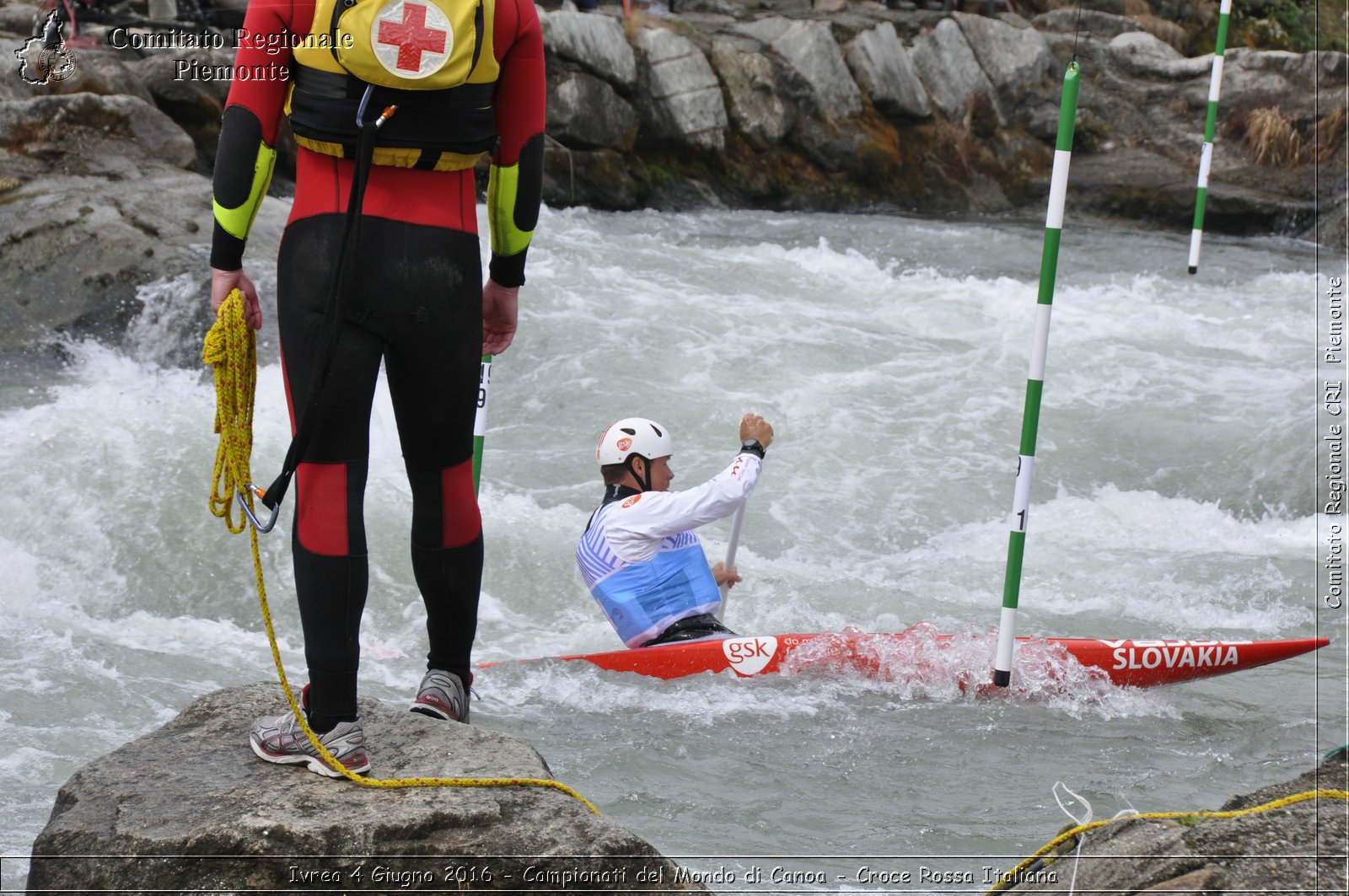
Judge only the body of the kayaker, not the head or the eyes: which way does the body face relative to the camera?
to the viewer's right

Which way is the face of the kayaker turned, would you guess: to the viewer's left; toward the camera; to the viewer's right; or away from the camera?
to the viewer's right

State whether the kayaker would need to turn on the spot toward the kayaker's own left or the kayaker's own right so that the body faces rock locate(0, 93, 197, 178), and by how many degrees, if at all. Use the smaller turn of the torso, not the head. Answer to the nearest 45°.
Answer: approximately 135° to the kayaker's own left

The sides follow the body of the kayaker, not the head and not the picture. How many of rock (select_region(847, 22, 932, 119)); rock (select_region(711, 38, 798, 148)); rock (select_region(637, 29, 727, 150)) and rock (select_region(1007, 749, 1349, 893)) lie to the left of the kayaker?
3

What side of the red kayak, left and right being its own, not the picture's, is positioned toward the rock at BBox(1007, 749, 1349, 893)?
right

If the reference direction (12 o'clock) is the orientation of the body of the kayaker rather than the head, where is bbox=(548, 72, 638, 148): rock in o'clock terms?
The rock is roughly at 9 o'clock from the kayaker.

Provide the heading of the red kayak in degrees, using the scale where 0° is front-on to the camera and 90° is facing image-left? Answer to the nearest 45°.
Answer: approximately 270°

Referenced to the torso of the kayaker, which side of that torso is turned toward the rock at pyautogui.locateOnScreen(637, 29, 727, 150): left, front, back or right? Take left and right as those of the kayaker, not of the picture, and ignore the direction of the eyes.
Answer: left

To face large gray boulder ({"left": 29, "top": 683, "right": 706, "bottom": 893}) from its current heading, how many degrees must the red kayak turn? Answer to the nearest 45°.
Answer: approximately 135° to its right

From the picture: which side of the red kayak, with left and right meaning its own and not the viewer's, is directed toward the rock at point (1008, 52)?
left
